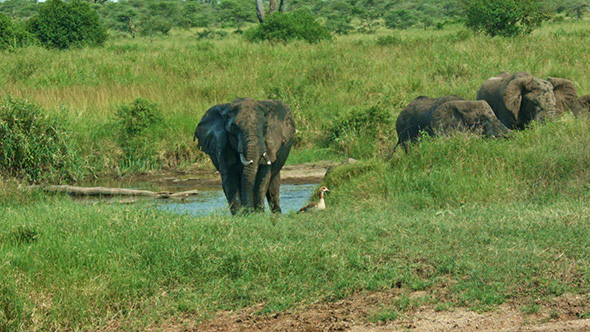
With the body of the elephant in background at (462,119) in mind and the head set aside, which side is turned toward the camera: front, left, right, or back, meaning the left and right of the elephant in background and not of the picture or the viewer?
right

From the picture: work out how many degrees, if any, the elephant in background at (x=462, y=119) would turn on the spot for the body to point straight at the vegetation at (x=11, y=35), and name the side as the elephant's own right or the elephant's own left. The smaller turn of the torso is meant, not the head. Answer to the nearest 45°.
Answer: approximately 135° to the elephant's own left

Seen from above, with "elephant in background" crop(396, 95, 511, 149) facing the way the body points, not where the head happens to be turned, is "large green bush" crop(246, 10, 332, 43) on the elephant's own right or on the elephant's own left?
on the elephant's own left

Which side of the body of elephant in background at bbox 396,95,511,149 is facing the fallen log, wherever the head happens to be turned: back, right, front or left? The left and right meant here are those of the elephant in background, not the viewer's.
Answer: back
